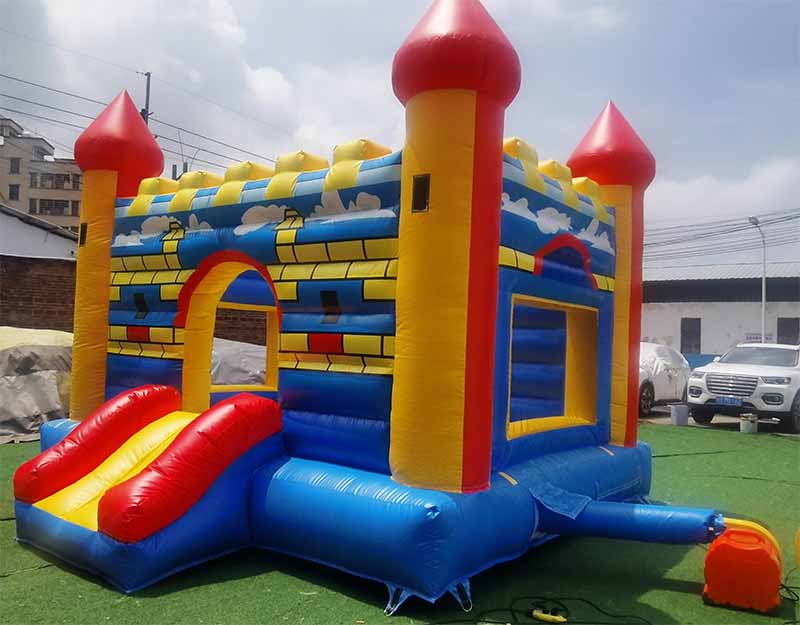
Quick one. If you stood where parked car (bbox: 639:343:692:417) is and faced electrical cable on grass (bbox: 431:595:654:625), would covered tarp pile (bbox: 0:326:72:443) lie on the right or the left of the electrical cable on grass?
right

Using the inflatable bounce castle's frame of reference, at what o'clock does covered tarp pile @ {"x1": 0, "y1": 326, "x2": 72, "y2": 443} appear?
The covered tarp pile is roughly at 3 o'clock from the inflatable bounce castle.

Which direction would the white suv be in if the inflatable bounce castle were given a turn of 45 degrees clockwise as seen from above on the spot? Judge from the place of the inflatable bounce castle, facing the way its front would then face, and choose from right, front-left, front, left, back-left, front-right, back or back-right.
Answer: back-right

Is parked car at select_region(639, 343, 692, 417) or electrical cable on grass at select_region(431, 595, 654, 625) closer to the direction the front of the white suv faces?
the electrical cable on grass

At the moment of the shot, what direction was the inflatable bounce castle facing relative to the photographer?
facing the viewer and to the left of the viewer

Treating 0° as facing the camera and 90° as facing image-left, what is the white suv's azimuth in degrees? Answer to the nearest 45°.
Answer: approximately 45°

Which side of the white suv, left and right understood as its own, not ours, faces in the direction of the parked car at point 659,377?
right

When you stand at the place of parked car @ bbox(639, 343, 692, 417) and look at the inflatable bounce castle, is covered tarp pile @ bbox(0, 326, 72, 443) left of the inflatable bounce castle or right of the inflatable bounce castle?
right
